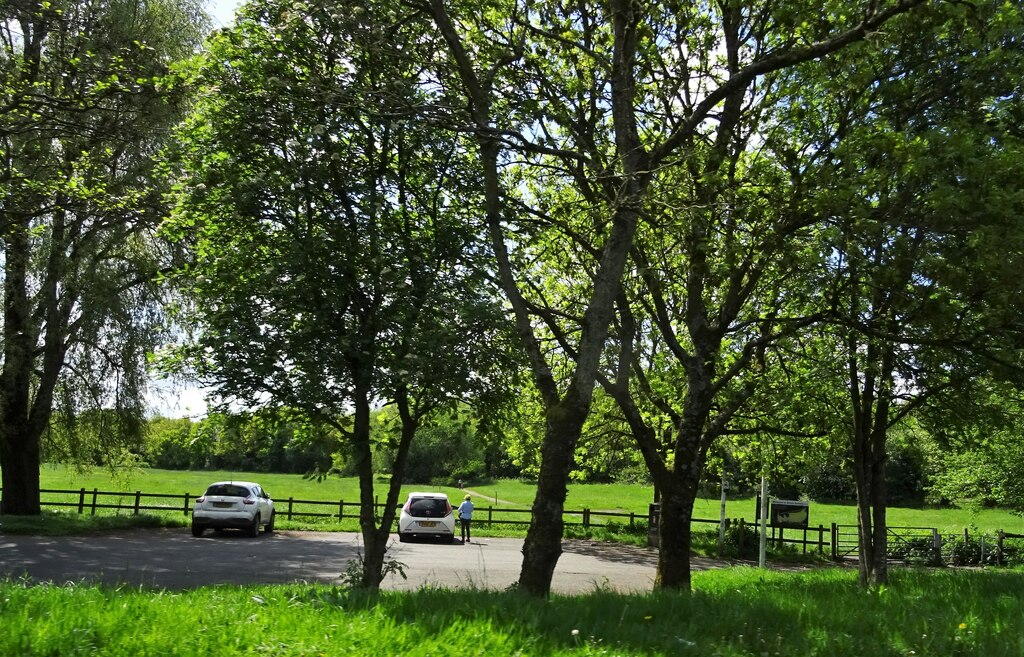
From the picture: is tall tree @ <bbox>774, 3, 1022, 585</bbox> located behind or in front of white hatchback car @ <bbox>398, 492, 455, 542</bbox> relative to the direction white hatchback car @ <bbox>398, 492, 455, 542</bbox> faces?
behind

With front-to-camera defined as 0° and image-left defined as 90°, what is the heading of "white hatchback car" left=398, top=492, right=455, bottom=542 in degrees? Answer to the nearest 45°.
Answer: approximately 180°

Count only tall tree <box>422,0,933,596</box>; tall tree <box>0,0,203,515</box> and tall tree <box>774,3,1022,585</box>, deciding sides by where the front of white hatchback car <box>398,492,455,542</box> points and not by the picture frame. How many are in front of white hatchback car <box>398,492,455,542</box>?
0

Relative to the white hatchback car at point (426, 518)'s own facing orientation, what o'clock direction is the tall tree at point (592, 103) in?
The tall tree is roughly at 6 o'clock from the white hatchback car.

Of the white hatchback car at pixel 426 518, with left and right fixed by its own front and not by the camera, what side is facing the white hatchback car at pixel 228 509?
left

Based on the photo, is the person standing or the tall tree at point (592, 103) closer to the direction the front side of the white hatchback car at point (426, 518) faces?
the person standing

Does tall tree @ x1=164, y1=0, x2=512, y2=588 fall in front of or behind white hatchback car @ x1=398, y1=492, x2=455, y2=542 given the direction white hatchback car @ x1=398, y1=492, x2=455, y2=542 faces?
behind

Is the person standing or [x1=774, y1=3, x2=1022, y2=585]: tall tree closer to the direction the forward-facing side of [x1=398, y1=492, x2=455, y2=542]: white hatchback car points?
the person standing
